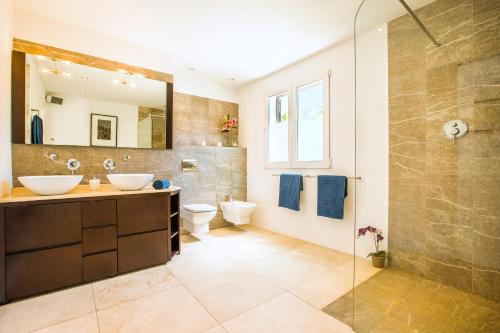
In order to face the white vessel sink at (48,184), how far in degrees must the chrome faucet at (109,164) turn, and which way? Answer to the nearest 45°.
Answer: approximately 45° to its right

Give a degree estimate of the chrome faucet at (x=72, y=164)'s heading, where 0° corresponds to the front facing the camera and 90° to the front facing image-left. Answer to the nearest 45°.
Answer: approximately 0°

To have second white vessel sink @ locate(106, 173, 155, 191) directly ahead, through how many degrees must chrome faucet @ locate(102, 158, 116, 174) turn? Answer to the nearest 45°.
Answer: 0° — it already faces it

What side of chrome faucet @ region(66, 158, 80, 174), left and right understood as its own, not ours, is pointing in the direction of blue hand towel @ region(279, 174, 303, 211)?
left

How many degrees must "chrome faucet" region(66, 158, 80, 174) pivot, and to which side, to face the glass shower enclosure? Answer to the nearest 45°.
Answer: approximately 45° to its left

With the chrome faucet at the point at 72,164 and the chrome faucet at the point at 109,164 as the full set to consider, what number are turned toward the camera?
2
